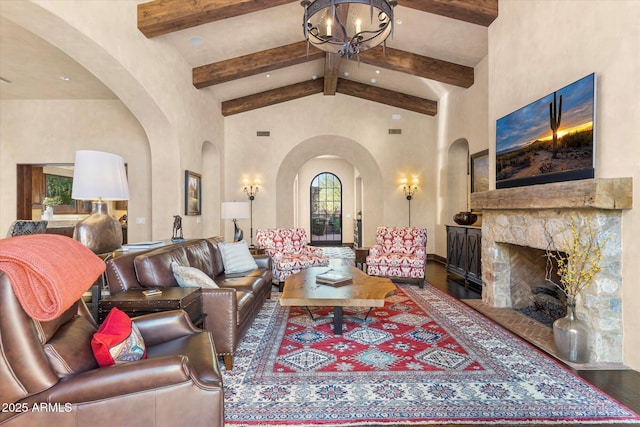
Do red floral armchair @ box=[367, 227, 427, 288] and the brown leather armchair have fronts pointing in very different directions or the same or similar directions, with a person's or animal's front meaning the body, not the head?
very different directions

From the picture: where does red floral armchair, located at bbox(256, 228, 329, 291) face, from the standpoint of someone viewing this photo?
facing the viewer and to the right of the viewer

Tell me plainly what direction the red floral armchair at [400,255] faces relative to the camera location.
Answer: facing the viewer and to the left of the viewer

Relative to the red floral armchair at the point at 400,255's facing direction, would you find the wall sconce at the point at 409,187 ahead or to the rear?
to the rear

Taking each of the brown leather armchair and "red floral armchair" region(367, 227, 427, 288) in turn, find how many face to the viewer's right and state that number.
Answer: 1

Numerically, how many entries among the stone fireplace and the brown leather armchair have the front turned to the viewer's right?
1

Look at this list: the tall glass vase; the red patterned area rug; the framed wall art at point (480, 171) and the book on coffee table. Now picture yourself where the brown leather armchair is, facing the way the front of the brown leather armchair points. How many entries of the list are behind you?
0

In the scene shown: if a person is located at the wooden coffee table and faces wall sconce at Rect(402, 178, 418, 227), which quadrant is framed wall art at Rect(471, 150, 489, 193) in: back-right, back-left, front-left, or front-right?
front-right

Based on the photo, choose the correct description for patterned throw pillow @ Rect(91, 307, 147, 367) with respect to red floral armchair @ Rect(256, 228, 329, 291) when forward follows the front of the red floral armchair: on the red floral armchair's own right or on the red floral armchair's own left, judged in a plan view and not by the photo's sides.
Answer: on the red floral armchair's own right

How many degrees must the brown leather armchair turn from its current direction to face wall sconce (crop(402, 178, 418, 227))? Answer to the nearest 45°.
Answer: approximately 45° to its left

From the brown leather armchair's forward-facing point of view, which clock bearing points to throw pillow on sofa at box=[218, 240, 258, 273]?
The throw pillow on sofa is roughly at 10 o'clock from the brown leather armchair.

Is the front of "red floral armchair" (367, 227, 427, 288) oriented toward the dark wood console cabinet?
no

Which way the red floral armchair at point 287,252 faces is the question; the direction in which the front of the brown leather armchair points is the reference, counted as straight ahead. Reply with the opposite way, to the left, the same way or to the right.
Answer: to the right

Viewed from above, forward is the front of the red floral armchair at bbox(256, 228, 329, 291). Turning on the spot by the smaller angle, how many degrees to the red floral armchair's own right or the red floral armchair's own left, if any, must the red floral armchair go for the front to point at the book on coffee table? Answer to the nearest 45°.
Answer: approximately 45° to the red floral armchair's own right

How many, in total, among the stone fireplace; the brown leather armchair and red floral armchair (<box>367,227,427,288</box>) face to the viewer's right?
1

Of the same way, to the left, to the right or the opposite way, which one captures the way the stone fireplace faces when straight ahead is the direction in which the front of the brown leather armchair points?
the opposite way

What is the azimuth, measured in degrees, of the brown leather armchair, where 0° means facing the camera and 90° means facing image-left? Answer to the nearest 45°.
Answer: approximately 270°

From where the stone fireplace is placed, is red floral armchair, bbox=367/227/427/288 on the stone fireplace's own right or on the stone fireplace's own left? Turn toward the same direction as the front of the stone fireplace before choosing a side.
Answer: on the stone fireplace's own right
